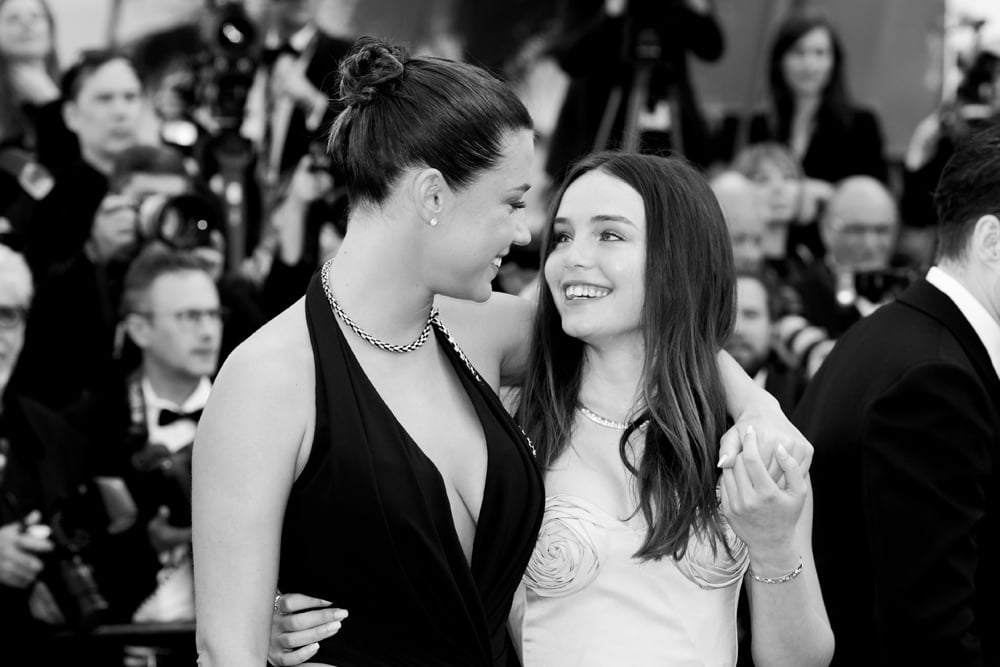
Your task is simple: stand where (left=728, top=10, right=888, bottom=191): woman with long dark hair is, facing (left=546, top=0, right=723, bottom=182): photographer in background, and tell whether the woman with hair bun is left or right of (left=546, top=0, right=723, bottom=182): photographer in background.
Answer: left

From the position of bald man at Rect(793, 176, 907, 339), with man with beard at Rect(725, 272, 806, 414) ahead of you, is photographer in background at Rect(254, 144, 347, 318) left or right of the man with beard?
right

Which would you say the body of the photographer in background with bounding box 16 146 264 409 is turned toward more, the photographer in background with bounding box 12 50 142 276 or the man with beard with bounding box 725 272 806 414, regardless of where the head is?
the man with beard

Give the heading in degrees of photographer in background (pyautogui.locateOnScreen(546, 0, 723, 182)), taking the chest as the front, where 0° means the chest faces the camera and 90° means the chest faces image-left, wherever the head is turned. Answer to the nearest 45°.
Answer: approximately 0°

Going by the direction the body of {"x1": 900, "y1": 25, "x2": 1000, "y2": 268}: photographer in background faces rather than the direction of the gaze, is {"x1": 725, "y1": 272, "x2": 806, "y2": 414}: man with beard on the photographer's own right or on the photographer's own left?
on the photographer's own right

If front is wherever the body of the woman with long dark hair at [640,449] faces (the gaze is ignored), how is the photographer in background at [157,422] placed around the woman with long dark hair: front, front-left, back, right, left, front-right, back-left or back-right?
right

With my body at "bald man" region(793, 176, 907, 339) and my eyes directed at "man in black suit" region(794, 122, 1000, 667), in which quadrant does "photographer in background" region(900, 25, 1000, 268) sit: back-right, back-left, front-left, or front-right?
back-left

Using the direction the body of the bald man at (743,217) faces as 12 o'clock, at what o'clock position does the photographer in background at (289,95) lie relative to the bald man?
The photographer in background is roughly at 3 o'clock from the bald man.

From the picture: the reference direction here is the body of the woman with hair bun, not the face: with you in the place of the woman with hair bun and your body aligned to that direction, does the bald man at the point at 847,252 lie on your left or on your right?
on your left
